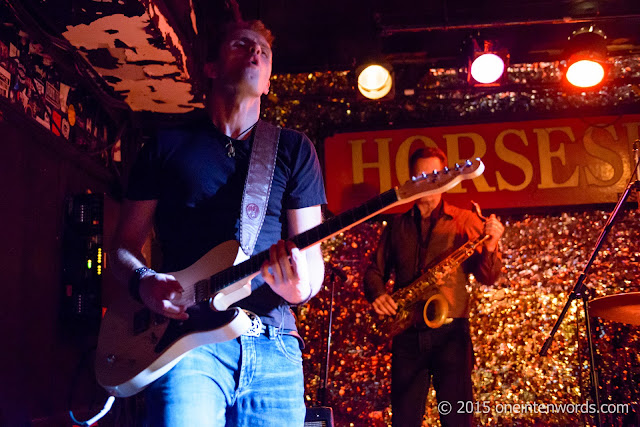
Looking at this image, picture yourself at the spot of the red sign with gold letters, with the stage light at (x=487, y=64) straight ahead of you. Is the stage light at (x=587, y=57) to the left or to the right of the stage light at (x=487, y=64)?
left

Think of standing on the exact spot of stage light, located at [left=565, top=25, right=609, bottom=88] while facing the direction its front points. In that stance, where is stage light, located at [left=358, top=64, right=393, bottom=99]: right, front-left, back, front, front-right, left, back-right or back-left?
right

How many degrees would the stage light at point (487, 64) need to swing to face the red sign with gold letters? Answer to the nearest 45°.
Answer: approximately 180°

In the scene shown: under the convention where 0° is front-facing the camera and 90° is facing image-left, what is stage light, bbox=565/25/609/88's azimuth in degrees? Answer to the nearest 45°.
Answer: approximately 0°

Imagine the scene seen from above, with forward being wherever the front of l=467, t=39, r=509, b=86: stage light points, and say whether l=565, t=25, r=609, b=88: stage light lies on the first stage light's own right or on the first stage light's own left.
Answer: on the first stage light's own left
